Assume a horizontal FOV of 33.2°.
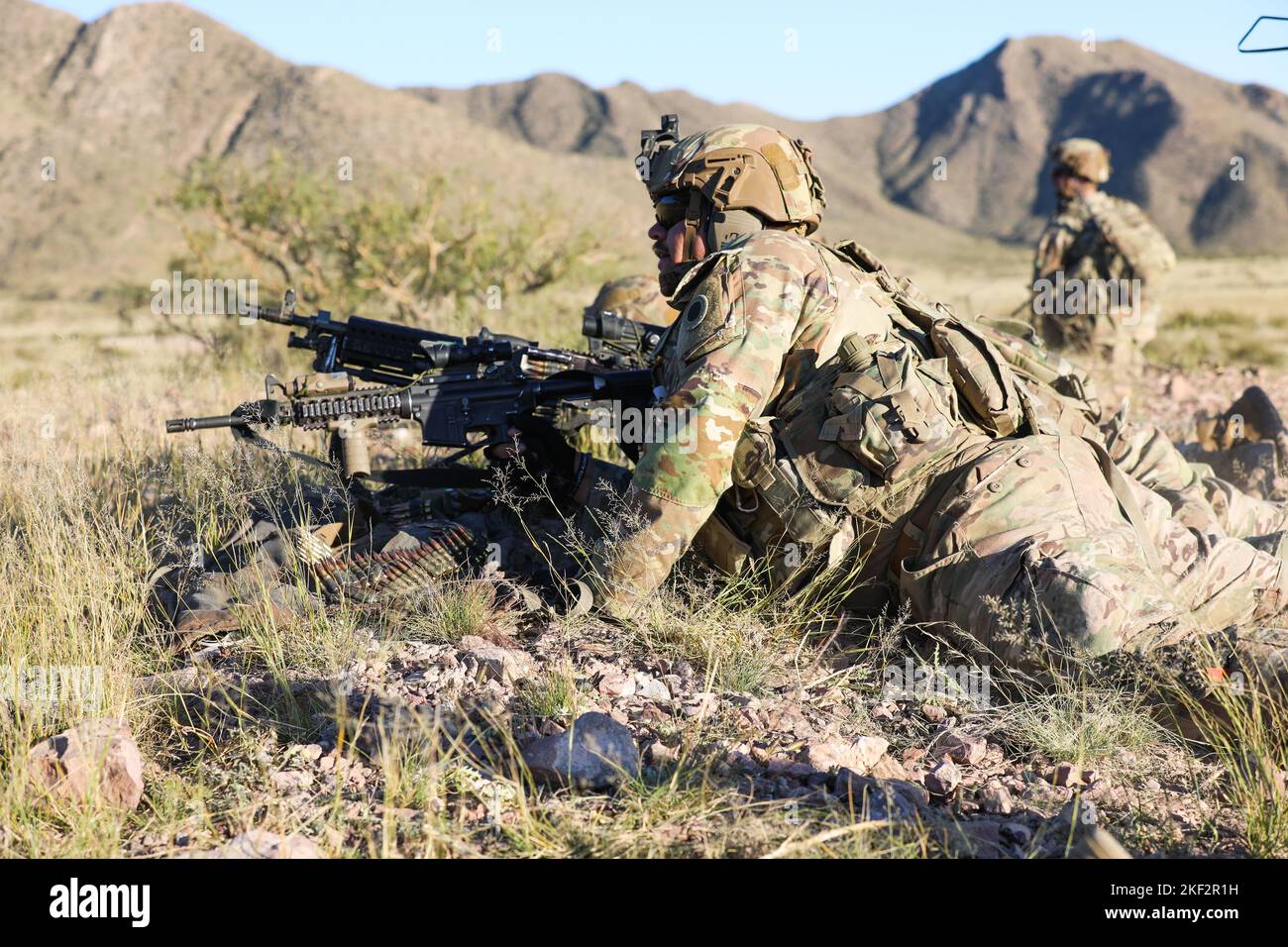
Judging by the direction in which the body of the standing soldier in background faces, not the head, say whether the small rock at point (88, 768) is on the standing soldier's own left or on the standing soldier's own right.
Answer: on the standing soldier's own left

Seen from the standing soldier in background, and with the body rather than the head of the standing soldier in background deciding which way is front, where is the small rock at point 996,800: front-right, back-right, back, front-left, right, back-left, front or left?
back-left

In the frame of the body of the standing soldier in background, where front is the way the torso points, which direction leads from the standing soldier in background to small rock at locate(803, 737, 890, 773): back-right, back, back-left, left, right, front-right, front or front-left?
back-left

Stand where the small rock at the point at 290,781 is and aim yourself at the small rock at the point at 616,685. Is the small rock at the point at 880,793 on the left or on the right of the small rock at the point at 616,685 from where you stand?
right

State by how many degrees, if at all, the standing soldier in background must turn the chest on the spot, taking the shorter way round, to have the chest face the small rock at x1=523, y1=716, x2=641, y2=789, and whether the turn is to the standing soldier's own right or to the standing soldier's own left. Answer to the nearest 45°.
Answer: approximately 135° to the standing soldier's own left

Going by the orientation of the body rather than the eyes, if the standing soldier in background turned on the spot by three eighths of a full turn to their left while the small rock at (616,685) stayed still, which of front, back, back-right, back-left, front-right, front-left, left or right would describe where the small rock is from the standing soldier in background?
front

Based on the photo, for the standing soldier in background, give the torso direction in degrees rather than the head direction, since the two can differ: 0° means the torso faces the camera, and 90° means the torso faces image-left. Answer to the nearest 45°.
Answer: approximately 135°

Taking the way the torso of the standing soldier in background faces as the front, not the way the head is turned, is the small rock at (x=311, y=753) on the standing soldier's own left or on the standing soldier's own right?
on the standing soldier's own left

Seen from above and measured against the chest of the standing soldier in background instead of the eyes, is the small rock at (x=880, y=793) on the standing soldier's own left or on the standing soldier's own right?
on the standing soldier's own left

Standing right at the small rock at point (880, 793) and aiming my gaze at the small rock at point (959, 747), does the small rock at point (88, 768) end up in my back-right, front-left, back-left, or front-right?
back-left
